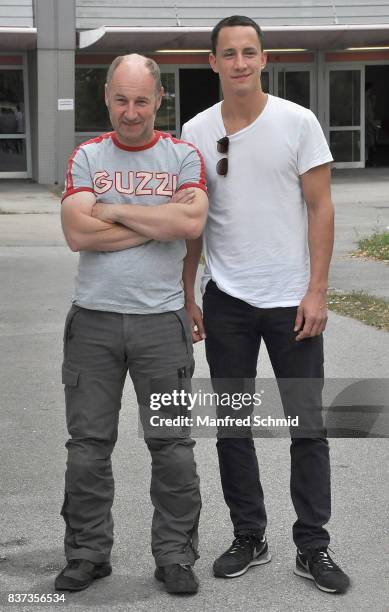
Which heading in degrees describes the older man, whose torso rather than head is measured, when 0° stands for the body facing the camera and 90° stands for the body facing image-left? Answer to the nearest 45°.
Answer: approximately 0°
